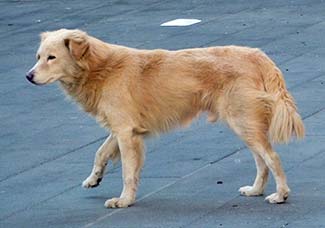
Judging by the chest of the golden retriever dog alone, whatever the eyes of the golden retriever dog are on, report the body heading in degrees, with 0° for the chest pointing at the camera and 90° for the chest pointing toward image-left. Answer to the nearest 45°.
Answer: approximately 90°
